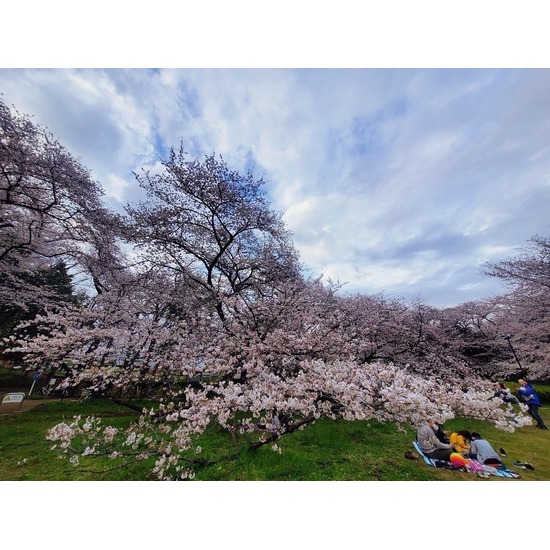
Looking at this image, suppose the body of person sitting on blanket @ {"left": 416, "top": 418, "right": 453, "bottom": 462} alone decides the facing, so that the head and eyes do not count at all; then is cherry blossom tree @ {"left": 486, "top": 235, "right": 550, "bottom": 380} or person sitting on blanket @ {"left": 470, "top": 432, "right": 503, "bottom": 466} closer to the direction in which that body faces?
the person sitting on blanket

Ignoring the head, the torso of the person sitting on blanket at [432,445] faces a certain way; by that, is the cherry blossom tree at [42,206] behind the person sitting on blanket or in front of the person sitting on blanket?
behind

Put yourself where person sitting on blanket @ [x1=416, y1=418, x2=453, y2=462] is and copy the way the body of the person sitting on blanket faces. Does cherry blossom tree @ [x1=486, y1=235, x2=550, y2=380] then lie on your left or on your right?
on your left

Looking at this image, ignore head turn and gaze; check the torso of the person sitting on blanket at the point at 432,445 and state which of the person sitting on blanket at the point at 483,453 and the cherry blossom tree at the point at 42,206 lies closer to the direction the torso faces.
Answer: the person sitting on blanket

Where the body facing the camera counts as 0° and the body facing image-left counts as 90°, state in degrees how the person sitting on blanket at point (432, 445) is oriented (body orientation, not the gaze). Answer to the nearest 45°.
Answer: approximately 270°

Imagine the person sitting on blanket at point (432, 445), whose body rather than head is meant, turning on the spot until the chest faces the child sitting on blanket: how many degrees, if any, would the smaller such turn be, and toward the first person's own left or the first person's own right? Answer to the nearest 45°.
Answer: approximately 45° to the first person's own left
